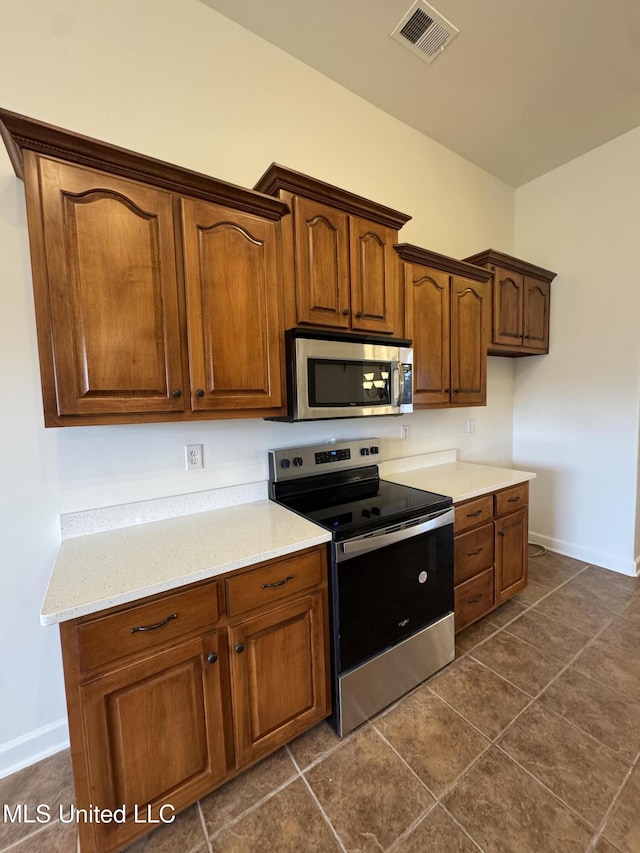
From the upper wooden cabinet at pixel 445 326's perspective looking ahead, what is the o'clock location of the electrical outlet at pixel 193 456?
The electrical outlet is roughly at 3 o'clock from the upper wooden cabinet.

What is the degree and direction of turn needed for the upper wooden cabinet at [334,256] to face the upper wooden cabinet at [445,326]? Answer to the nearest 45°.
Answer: approximately 90° to its left

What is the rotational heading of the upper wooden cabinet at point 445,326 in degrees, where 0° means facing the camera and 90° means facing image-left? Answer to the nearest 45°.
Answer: approximately 315°

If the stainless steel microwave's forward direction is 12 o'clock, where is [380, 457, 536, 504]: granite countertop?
The granite countertop is roughly at 9 o'clock from the stainless steel microwave.

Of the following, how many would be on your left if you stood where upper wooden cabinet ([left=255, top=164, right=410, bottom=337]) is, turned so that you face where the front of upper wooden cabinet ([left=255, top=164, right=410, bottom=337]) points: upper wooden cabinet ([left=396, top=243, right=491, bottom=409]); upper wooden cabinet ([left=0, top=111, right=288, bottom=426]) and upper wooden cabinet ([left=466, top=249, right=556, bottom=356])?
2

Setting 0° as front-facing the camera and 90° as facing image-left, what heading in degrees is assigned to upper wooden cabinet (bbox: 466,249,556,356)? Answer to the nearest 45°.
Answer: approximately 315°

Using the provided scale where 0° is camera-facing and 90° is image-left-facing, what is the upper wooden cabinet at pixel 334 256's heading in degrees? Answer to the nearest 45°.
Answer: approximately 315°

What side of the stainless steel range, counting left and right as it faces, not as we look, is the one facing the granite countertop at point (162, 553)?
right
